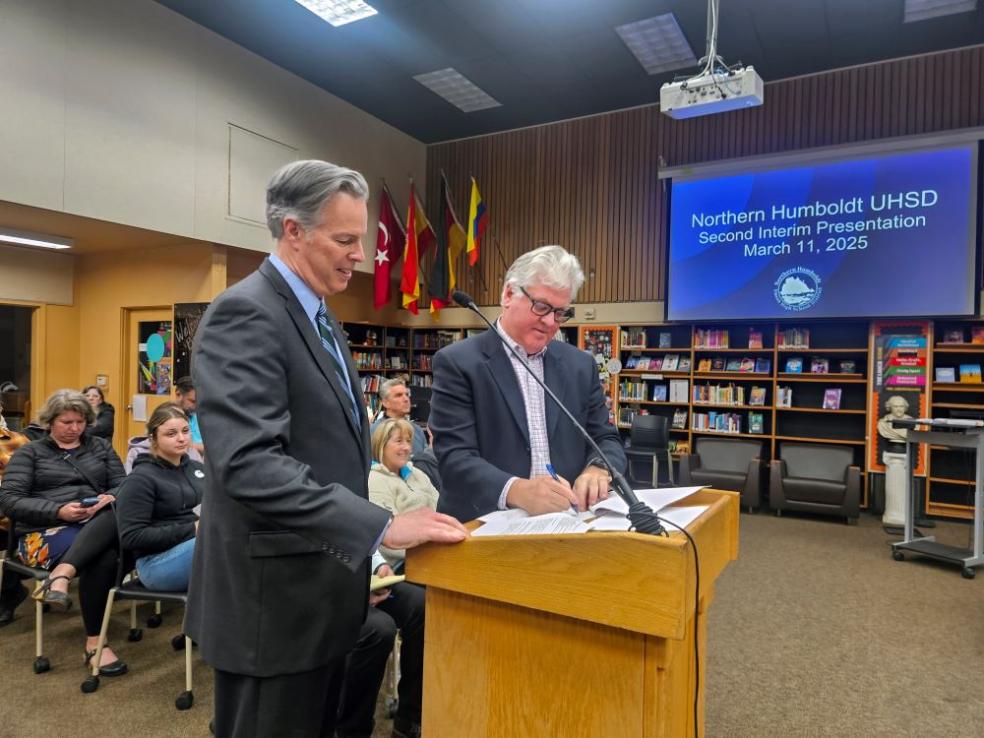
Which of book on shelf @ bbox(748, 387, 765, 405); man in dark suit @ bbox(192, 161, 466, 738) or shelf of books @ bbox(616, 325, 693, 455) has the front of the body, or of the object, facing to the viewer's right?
the man in dark suit

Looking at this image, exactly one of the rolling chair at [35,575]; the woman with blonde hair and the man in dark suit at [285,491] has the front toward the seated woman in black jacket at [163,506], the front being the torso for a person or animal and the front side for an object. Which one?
the rolling chair

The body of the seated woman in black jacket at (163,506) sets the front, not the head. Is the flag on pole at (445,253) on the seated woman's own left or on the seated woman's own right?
on the seated woman's own left

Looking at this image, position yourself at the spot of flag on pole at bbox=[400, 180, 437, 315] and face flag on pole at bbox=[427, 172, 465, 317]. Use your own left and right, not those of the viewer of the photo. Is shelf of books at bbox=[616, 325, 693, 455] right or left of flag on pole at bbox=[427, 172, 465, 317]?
right

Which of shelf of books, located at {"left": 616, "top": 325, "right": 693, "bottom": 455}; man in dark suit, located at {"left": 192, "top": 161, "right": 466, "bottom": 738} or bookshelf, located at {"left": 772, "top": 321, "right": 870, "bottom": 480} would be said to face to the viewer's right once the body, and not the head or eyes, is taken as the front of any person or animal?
the man in dark suit

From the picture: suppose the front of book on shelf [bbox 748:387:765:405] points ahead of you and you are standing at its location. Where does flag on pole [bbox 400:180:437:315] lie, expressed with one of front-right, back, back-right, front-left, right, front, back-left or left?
right

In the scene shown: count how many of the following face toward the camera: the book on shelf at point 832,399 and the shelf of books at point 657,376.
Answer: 2

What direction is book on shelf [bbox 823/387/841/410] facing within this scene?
toward the camera

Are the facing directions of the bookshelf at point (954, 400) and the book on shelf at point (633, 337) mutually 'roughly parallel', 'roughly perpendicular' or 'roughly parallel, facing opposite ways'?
roughly parallel

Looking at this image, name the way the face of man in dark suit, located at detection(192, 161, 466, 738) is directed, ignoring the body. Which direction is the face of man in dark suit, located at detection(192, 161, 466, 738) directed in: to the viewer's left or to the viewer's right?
to the viewer's right

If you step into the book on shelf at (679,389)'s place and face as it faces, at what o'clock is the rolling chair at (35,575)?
The rolling chair is roughly at 1 o'clock from the book on shelf.

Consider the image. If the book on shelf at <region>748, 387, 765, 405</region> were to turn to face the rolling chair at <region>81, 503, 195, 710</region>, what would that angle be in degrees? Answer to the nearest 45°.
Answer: approximately 45° to its right

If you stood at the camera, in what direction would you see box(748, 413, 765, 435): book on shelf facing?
facing the viewer
